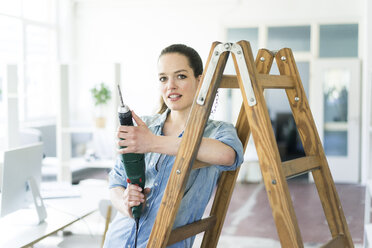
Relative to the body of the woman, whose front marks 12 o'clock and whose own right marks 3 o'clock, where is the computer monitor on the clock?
The computer monitor is roughly at 3 o'clock from the woman.

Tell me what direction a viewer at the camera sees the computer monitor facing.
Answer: facing away from the viewer and to the left of the viewer

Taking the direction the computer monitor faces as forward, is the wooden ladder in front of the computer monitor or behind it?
behind

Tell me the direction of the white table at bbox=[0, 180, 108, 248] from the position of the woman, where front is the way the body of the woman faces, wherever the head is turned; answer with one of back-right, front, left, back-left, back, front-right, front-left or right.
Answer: right

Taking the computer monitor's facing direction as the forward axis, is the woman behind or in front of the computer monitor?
behind
